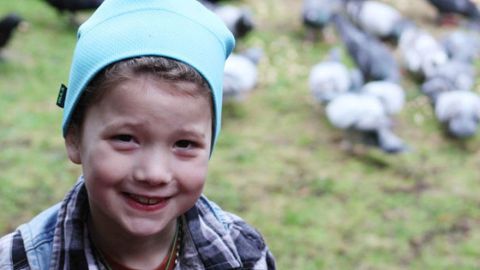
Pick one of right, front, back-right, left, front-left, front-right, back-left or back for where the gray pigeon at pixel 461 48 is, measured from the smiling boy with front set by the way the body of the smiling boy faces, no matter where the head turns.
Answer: back-left

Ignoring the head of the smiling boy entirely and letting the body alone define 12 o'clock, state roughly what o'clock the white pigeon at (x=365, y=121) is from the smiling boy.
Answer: The white pigeon is roughly at 7 o'clock from the smiling boy.

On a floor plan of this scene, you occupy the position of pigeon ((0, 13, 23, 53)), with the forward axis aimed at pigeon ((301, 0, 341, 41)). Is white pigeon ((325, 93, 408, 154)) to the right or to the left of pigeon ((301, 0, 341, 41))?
right

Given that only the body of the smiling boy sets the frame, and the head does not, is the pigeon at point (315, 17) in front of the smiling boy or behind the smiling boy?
behind

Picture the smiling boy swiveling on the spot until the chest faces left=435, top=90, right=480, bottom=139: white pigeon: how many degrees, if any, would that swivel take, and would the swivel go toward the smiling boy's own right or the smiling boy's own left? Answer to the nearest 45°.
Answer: approximately 135° to the smiling boy's own left

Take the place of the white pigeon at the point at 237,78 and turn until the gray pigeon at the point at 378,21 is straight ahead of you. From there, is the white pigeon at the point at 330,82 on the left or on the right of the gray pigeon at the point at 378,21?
right

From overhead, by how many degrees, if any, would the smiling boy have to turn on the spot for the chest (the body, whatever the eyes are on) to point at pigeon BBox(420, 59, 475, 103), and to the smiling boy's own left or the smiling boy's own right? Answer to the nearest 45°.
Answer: approximately 135° to the smiling boy's own left
